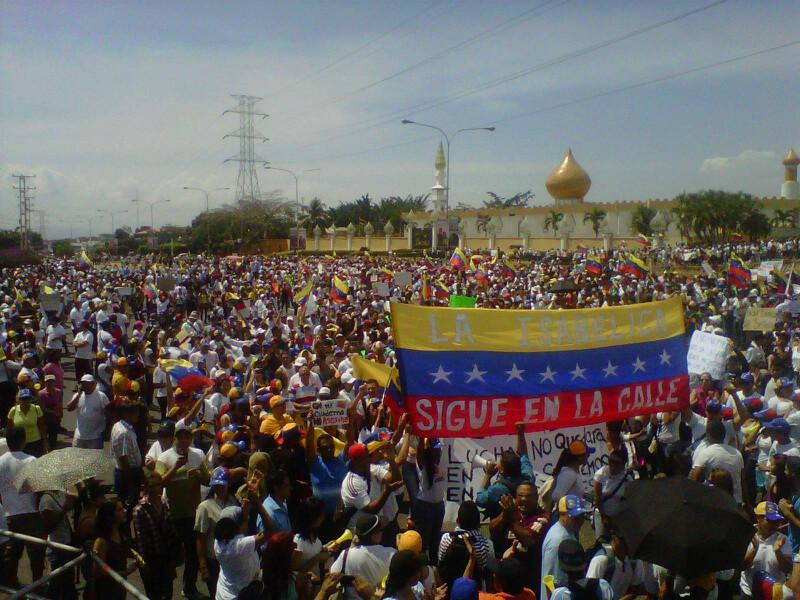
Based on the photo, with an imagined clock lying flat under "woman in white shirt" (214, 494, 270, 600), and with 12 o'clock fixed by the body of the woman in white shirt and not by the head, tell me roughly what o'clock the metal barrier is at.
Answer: The metal barrier is roughly at 7 o'clock from the woman in white shirt.

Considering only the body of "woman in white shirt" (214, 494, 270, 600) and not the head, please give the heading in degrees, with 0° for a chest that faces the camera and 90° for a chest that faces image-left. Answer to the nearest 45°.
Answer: approximately 225°

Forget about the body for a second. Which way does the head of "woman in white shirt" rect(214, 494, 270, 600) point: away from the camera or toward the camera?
away from the camera
